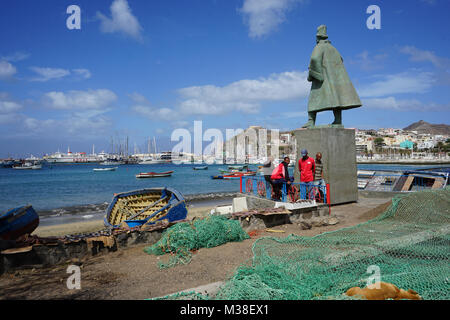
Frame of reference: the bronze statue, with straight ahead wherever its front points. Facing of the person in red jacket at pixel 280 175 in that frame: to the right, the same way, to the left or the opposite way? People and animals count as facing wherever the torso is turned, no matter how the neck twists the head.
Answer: the opposite way

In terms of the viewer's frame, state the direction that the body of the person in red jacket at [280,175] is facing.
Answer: to the viewer's right

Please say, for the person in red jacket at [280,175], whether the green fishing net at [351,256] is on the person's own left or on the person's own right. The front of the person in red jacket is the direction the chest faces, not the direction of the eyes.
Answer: on the person's own right

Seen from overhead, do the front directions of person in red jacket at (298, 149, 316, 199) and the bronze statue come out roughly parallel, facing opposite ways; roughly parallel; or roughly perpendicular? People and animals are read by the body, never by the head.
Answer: roughly perpendicular

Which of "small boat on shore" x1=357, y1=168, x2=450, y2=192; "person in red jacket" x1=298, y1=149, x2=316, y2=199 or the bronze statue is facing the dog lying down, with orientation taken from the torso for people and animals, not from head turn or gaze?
the person in red jacket

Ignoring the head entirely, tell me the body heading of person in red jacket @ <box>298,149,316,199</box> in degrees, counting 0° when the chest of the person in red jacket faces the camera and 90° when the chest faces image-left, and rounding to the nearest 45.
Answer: approximately 0°
